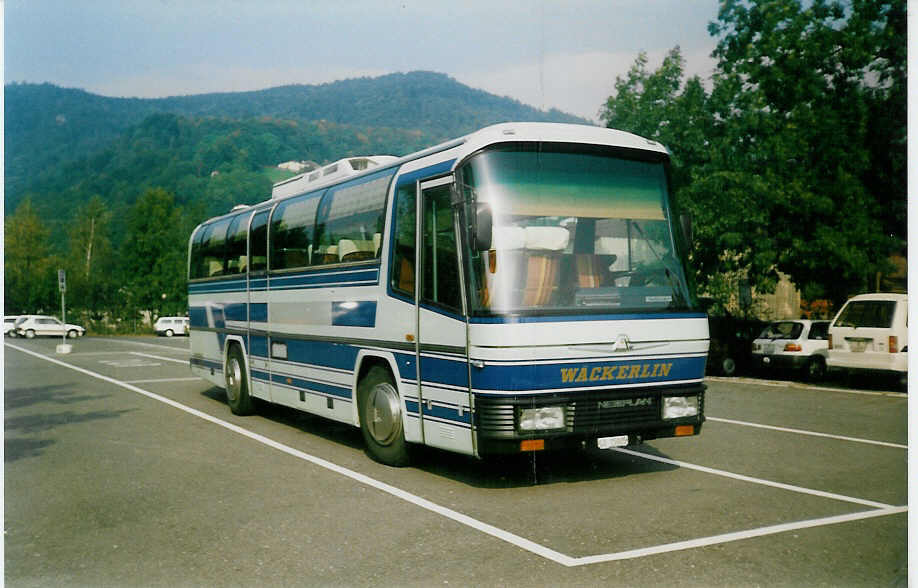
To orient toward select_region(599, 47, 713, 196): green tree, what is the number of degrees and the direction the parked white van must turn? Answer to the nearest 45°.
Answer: approximately 90° to its left

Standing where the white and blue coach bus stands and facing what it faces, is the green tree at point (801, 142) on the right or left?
on its left

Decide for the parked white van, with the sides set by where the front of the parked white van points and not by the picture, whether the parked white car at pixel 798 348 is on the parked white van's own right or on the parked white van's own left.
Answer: on the parked white van's own left

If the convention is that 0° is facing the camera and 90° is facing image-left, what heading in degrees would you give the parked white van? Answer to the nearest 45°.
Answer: approximately 225°

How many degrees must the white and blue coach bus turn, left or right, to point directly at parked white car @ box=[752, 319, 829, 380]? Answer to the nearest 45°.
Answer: approximately 90° to its left

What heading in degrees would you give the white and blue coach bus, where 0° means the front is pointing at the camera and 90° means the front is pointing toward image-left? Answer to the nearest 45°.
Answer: approximately 315°
